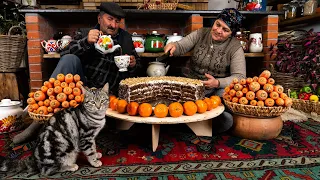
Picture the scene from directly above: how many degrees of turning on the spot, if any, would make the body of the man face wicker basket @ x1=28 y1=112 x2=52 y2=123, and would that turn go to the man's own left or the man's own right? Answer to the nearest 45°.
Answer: approximately 90° to the man's own right

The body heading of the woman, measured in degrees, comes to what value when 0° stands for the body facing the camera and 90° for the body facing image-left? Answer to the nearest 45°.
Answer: approximately 45°

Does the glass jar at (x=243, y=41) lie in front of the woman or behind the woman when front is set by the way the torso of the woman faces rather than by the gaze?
behind

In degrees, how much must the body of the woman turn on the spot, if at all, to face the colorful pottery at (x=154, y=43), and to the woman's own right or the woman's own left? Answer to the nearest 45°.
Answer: approximately 90° to the woman's own right

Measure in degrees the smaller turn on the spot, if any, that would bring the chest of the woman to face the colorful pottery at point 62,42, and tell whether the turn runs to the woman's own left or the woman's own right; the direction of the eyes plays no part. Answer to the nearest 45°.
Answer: approximately 45° to the woman's own right

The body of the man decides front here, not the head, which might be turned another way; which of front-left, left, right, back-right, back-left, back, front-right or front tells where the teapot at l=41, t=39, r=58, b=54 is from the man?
back

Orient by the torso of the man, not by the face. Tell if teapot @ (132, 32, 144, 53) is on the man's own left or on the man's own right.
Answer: on the man's own left

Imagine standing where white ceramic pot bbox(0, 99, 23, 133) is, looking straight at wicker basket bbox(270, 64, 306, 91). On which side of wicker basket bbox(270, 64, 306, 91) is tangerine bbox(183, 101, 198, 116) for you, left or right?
right
